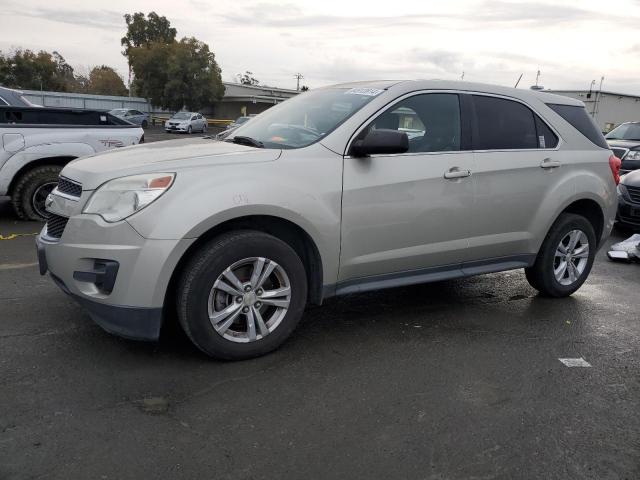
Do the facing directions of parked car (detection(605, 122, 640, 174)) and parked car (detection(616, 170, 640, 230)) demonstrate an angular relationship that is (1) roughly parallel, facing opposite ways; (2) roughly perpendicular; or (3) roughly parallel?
roughly parallel

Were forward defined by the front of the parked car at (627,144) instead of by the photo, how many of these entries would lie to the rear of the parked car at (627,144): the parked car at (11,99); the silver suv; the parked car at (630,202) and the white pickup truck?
0

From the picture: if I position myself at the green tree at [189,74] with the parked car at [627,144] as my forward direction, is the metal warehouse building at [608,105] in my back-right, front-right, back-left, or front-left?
front-left

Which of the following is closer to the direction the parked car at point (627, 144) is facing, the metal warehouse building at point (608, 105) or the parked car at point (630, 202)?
the parked car

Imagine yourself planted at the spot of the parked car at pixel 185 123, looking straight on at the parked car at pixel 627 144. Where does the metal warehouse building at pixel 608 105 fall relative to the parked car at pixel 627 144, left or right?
left

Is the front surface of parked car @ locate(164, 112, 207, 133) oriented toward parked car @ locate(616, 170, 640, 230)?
no

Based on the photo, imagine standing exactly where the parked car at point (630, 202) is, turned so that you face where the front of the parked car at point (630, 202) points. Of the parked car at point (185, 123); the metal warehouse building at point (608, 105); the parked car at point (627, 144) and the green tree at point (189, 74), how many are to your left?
0

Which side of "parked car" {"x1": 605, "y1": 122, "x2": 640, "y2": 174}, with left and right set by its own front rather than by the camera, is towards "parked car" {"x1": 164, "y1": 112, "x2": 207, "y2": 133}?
right

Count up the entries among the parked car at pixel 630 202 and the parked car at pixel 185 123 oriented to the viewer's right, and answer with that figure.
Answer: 0

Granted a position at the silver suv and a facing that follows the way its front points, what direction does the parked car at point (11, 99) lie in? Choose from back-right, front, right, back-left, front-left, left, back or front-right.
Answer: right

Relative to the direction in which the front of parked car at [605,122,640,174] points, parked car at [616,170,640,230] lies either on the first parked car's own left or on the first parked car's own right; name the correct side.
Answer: on the first parked car's own left

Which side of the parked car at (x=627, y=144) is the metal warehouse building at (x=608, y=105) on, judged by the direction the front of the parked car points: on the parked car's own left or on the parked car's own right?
on the parked car's own right

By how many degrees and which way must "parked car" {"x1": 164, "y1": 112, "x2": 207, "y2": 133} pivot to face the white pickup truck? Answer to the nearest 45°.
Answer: approximately 45° to its left
